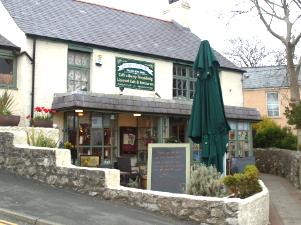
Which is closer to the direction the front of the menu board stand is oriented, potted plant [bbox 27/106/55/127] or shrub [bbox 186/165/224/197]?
the shrub

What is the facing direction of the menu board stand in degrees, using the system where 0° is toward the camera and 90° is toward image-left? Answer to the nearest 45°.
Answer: approximately 0°

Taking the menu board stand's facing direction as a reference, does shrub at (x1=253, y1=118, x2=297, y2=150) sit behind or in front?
behind

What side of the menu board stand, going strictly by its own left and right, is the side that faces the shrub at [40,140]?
right

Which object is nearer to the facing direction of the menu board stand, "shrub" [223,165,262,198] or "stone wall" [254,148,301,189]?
the shrub

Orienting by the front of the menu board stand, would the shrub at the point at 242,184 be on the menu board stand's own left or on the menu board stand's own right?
on the menu board stand's own left
